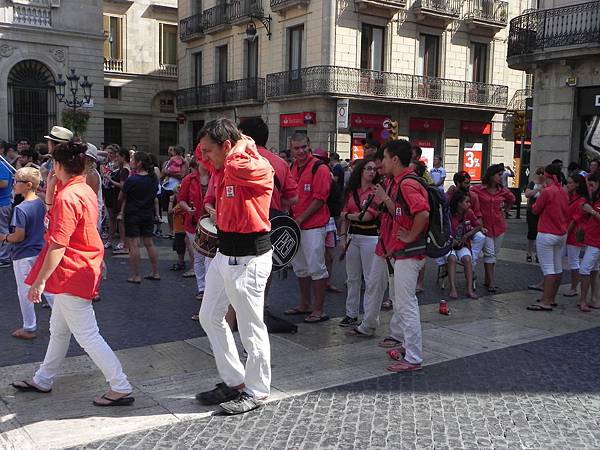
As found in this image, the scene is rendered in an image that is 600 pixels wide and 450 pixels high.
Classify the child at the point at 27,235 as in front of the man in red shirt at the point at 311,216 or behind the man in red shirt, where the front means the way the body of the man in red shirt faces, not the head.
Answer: in front

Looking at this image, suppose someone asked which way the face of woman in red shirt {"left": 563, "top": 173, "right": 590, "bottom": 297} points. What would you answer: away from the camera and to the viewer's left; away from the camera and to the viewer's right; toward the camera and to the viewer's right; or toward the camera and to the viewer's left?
toward the camera and to the viewer's left

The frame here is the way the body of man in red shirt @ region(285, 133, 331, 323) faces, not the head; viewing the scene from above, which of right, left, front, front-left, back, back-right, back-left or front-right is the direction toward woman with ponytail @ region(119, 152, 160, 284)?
right

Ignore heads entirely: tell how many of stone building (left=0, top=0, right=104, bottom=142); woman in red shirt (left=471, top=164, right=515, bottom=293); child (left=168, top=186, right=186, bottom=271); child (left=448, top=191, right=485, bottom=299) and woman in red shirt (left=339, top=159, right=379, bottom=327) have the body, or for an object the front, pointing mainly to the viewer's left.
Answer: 1

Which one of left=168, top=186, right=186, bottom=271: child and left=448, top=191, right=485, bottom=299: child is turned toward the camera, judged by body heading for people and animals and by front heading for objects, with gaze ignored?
left=448, top=191, right=485, bottom=299: child

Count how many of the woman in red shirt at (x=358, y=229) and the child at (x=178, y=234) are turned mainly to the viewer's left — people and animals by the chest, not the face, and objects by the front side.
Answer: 1

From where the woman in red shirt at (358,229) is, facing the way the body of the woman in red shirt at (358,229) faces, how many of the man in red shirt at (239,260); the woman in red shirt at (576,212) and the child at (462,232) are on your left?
2

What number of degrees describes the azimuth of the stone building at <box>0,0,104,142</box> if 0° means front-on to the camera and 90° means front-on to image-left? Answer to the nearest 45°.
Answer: approximately 315°

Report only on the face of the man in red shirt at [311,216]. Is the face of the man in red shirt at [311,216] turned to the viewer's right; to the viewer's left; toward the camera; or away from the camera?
toward the camera

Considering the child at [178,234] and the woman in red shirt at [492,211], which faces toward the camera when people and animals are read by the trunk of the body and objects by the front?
the woman in red shirt

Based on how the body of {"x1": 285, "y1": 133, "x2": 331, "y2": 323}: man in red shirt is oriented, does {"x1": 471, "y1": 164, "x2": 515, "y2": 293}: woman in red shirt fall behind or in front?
behind

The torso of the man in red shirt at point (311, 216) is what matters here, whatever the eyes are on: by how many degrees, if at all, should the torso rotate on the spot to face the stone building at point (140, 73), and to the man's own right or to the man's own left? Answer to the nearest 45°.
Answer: approximately 135° to the man's own right
